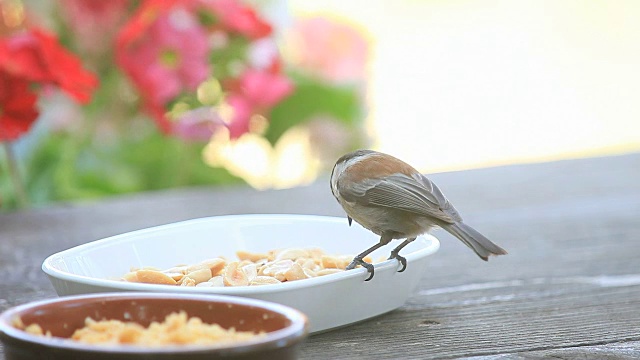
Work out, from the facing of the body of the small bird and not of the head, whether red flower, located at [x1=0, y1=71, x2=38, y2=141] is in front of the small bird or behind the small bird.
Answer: in front

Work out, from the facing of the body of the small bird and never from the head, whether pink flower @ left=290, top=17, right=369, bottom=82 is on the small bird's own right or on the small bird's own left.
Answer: on the small bird's own right

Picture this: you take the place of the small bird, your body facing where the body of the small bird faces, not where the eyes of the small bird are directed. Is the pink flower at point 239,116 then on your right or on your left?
on your right

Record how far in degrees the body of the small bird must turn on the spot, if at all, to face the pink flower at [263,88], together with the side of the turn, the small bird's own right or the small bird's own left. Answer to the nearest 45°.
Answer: approximately 90° to the small bird's own right

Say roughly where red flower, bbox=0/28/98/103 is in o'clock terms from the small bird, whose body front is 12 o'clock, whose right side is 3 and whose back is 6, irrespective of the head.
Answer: The red flower is roughly at 1 o'clock from the small bird.

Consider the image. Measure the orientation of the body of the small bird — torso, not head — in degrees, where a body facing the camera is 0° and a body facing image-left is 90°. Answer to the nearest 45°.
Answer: approximately 90°

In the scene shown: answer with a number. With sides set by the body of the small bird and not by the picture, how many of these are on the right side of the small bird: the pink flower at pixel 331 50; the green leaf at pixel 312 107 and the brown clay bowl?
2

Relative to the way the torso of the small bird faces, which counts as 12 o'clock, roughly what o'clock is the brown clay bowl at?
The brown clay bowl is roughly at 10 o'clock from the small bird.

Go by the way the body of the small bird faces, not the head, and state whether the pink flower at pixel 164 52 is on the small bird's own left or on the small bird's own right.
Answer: on the small bird's own right

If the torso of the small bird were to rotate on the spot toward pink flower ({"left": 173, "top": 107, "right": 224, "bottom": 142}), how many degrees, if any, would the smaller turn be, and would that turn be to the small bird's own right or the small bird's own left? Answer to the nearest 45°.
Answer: approximately 45° to the small bird's own right
